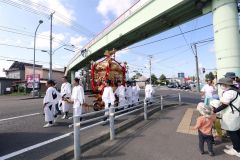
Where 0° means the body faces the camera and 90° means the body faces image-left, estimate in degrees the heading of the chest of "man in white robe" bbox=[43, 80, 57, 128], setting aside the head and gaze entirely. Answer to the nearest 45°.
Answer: approximately 90°

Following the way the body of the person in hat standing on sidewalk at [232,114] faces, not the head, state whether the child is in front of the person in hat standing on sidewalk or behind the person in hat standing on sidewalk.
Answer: in front

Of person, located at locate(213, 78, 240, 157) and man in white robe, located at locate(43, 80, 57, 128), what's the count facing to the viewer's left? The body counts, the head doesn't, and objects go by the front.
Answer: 2

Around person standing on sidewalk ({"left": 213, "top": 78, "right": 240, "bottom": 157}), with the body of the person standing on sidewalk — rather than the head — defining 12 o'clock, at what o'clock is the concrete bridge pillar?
The concrete bridge pillar is roughly at 3 o'clock from the person standing on sidewalk.

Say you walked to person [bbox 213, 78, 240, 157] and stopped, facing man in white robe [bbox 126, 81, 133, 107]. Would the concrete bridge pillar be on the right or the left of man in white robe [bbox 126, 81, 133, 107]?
right

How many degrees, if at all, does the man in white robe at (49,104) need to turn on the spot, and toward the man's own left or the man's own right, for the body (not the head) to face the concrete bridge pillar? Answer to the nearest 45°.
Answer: approximately 135° to the man's own left

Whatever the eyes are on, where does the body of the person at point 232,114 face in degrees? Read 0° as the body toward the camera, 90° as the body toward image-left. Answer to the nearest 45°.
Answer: approximately 90°

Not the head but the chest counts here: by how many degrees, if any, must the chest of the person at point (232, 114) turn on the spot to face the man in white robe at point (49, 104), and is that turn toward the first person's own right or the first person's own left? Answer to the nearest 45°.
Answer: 0° — they already face them

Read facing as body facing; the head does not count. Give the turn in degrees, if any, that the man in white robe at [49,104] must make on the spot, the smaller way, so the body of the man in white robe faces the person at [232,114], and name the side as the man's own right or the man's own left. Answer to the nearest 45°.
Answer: approximately 135° to the man's own left
